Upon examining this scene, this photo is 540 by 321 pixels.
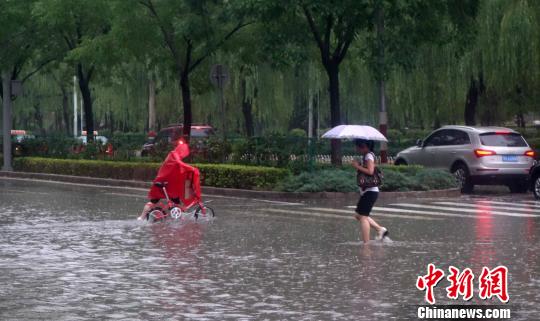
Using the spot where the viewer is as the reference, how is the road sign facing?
facing away from the viewer

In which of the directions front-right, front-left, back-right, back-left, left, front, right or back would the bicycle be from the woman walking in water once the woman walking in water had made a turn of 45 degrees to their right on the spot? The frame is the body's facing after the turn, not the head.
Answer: front

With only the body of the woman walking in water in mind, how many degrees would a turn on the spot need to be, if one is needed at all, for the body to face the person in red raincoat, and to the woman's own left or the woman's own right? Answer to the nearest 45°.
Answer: approximately 45° to the woman's own right

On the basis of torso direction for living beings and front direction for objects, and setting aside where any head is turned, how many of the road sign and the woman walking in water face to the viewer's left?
1

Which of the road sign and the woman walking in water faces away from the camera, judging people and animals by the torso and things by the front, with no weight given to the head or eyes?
the road sign

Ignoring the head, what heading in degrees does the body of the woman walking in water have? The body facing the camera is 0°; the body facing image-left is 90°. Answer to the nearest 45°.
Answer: approximately 90°

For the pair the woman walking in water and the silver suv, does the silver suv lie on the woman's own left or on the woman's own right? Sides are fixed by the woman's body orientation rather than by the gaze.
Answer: on the woman's own right

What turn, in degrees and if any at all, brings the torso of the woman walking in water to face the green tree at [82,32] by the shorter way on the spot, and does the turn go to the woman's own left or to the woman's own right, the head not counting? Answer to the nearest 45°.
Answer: approximately 45° to the woman's own right

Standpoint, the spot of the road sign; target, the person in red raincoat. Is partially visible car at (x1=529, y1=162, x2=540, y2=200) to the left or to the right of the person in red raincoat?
left

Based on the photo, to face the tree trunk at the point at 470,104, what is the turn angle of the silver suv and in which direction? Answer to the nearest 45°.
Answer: approximately 45° to its right

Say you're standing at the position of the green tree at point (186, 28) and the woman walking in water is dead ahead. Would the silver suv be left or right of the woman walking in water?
left
